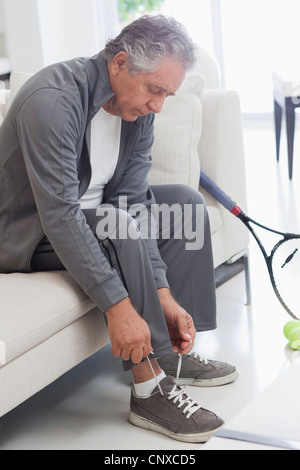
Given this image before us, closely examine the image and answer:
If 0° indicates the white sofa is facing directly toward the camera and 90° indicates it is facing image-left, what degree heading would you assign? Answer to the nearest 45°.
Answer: approximately 315°

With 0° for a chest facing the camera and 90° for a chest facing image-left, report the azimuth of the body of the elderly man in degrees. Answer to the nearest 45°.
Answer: approximately 315°

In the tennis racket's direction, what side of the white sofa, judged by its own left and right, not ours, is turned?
left

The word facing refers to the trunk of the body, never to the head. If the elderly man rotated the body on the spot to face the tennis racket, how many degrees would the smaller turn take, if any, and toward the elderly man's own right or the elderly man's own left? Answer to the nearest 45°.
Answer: approximately 90° to the elderly man's own left

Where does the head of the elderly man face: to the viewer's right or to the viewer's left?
to the viewer's right
